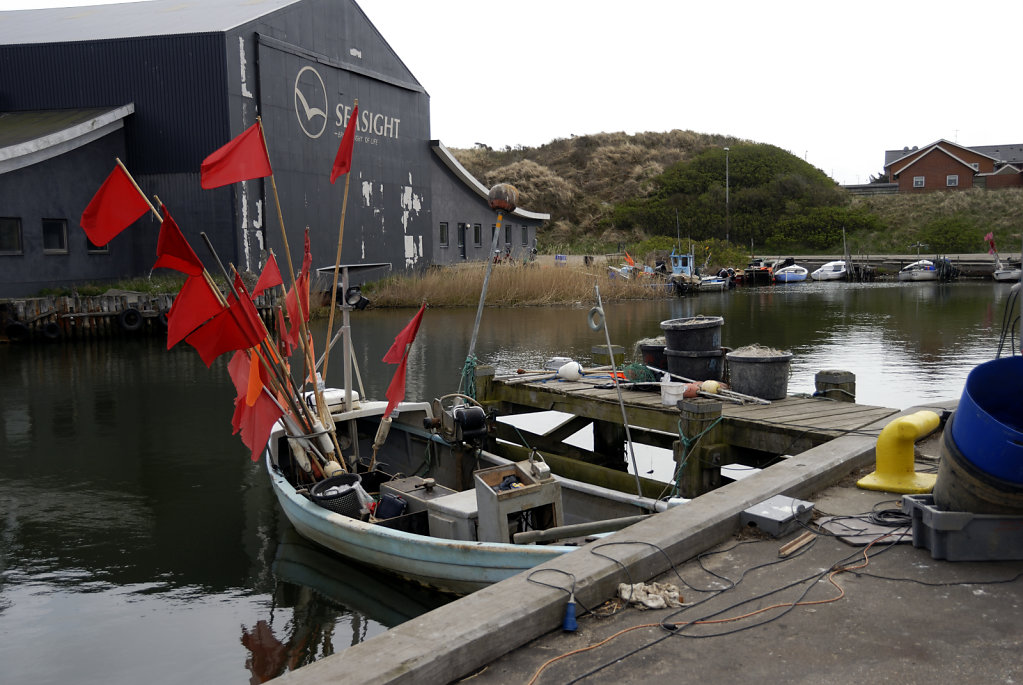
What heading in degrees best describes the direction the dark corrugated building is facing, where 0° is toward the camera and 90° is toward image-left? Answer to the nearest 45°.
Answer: approximately 315°
